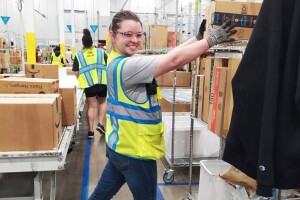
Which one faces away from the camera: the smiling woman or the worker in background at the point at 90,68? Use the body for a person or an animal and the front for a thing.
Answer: the worker in background

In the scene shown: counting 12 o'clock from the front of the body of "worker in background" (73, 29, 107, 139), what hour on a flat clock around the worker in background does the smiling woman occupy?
The smiling woman is roughly at 6 o'clock from the worker in background.

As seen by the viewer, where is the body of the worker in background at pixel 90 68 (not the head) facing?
away from the camera

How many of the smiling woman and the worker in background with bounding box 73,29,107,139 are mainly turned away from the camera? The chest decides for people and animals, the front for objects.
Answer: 1
